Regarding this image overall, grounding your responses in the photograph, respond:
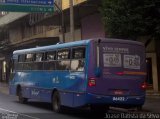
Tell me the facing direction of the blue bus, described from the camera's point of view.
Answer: facing away from the viewer and to the left of the viewer

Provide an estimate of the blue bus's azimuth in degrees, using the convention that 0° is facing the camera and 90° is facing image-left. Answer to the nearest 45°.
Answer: approximately 135°
